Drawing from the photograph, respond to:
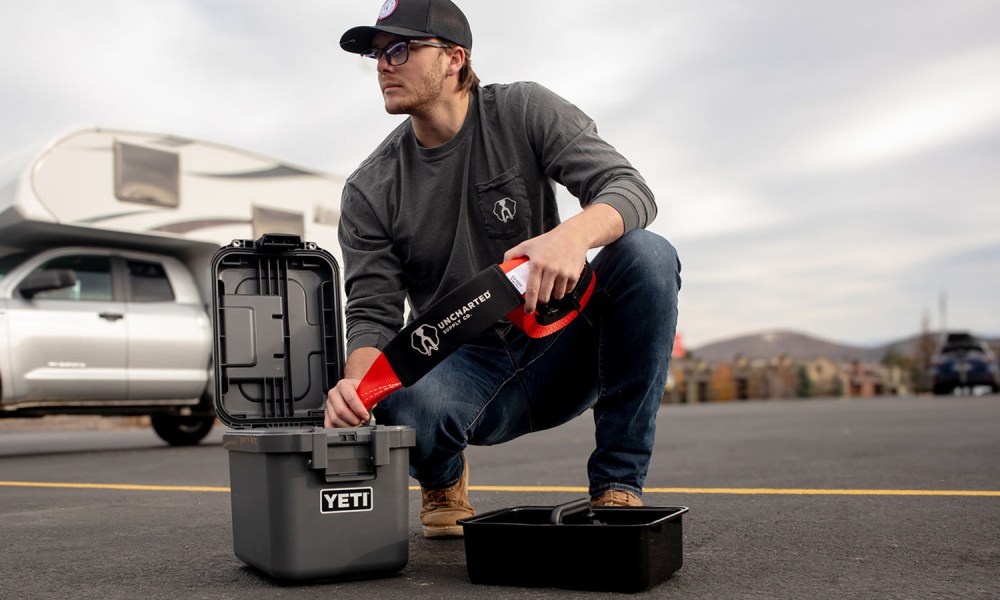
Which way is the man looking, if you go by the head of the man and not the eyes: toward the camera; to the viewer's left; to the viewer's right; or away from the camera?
to the viewer's left

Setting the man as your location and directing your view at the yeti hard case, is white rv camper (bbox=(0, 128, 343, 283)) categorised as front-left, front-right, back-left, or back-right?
back-right

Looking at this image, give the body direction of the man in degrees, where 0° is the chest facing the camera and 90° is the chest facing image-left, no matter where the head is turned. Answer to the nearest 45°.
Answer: approximately 0°

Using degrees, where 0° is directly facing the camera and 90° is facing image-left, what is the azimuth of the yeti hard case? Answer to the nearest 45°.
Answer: approximately 315°

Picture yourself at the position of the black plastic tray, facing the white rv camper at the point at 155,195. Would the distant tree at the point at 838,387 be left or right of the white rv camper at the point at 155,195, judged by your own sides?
right

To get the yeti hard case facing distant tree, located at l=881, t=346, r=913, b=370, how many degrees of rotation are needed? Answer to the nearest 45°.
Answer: approximately 90° to its left
